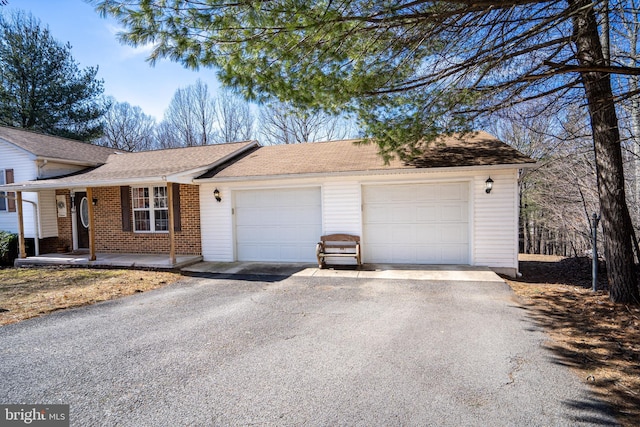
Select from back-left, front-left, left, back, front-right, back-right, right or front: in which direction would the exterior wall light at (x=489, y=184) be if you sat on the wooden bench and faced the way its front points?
left

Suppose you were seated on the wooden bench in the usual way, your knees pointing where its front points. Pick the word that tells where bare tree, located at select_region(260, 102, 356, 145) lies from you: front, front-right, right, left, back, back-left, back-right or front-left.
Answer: back

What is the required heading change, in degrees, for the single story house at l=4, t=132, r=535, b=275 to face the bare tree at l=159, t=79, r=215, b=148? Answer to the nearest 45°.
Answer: approximately 180°

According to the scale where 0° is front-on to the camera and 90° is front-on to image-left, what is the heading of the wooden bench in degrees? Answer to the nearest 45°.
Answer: approximately 0°

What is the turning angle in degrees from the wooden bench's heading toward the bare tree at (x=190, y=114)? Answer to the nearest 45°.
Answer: approximately 135° to its right

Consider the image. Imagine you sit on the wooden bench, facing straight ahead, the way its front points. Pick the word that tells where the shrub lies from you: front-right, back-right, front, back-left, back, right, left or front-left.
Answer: right

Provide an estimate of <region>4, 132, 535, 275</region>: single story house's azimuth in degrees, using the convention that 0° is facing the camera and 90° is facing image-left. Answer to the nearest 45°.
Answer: approximately 0°

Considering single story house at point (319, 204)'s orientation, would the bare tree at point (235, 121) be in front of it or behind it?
behind
